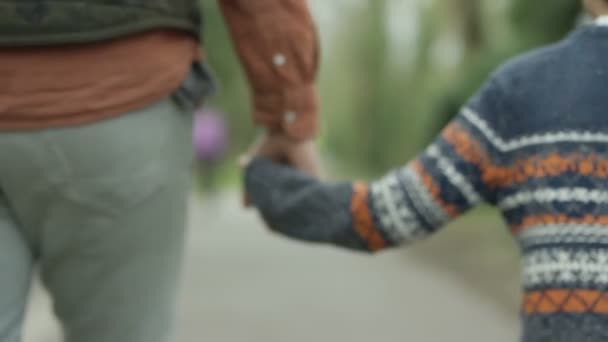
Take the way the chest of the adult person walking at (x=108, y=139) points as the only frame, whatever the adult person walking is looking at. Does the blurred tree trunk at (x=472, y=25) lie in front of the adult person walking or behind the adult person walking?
in front

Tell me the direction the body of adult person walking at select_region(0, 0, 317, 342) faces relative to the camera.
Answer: away from the camera

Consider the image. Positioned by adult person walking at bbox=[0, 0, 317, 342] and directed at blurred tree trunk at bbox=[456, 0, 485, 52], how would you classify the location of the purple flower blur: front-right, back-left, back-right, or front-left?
front-left

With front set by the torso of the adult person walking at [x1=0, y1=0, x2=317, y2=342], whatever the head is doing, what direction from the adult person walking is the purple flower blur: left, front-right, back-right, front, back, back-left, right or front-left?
front

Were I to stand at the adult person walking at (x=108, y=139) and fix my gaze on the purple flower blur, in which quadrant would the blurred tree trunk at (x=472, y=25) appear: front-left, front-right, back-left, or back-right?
front-right
